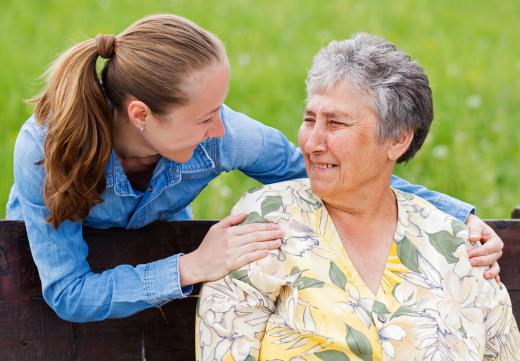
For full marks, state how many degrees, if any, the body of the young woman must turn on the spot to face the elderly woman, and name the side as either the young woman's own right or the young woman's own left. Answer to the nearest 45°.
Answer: approximately 45° to the young woman's own left

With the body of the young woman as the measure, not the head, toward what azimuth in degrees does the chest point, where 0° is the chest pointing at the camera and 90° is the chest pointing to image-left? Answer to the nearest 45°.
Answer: approximately 315°

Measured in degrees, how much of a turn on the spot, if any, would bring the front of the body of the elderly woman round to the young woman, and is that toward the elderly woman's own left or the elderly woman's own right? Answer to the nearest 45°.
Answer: approximately 90° to the elderly woman's own right

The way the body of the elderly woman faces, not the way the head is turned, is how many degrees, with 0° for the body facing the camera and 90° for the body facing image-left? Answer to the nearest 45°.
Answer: approximately 0°
